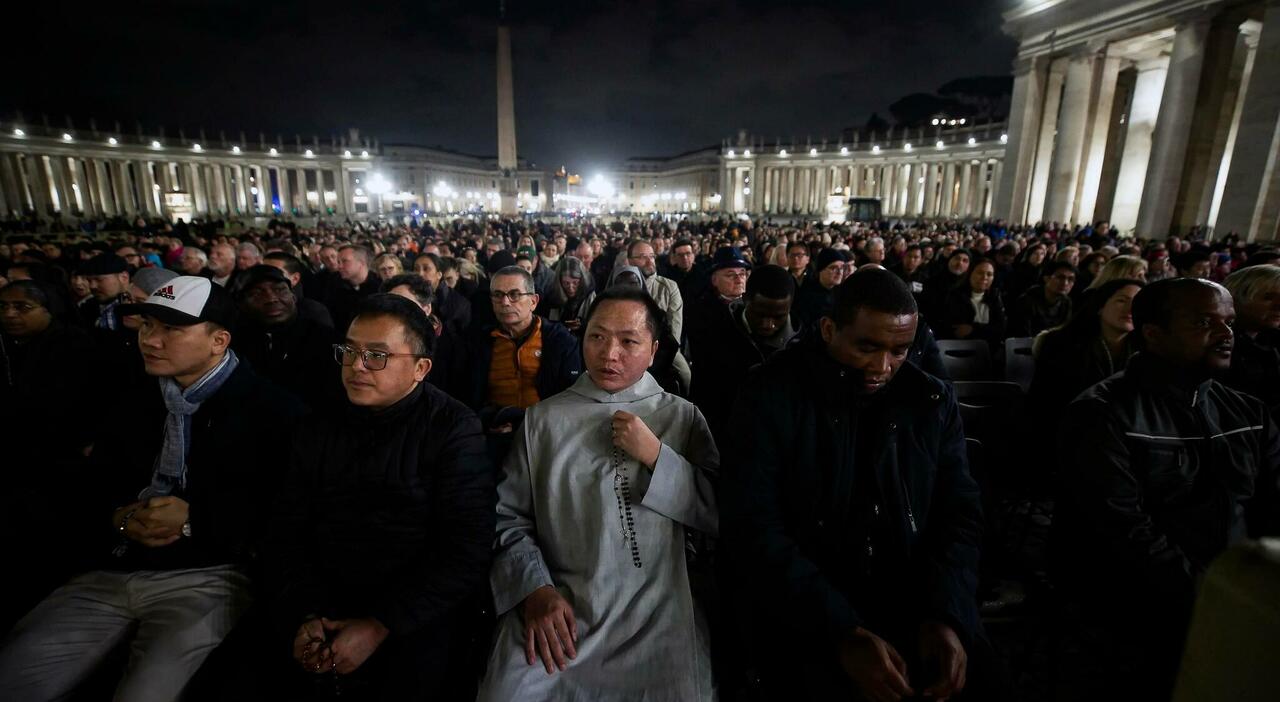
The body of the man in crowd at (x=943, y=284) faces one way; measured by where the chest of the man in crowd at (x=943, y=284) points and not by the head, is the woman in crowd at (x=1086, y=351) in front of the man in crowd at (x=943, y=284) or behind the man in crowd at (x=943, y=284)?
in front

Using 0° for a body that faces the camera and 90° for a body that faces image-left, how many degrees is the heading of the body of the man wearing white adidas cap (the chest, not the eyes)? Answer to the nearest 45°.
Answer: approximately 45°

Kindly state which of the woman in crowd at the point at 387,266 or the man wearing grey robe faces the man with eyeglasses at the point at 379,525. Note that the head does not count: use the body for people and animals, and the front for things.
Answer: the woman in crowd

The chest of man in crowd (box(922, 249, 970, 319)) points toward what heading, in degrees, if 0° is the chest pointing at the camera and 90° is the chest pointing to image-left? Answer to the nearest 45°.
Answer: approximately 0°

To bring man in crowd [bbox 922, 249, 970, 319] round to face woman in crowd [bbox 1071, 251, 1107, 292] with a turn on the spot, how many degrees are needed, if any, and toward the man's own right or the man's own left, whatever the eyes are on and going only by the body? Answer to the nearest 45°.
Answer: approximately 135° to the man's own left

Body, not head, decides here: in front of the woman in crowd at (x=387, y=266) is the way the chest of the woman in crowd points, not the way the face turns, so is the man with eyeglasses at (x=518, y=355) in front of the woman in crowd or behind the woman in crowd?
in front

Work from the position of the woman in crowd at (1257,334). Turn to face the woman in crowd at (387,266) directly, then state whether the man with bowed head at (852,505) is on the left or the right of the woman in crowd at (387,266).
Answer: left

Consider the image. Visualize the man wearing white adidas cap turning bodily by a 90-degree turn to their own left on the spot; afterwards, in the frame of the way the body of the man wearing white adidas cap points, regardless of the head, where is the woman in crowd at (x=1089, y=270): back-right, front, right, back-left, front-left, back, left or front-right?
front-left

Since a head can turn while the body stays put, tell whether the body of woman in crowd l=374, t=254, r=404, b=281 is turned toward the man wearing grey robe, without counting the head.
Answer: yes

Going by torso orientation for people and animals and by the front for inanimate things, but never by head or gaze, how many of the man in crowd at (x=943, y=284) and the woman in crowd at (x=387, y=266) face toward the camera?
2

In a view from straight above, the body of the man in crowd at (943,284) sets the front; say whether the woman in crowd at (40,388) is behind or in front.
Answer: in front

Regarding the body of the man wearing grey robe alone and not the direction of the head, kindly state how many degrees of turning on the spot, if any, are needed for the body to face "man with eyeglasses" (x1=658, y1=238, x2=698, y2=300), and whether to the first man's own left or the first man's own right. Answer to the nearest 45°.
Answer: approximately 180°

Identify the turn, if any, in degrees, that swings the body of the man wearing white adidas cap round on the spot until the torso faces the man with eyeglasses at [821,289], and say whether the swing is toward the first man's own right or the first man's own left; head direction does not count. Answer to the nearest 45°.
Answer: approximately 135° to the first man's own left

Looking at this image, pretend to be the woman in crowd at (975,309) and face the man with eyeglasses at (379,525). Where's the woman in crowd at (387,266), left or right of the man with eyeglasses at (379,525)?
right
